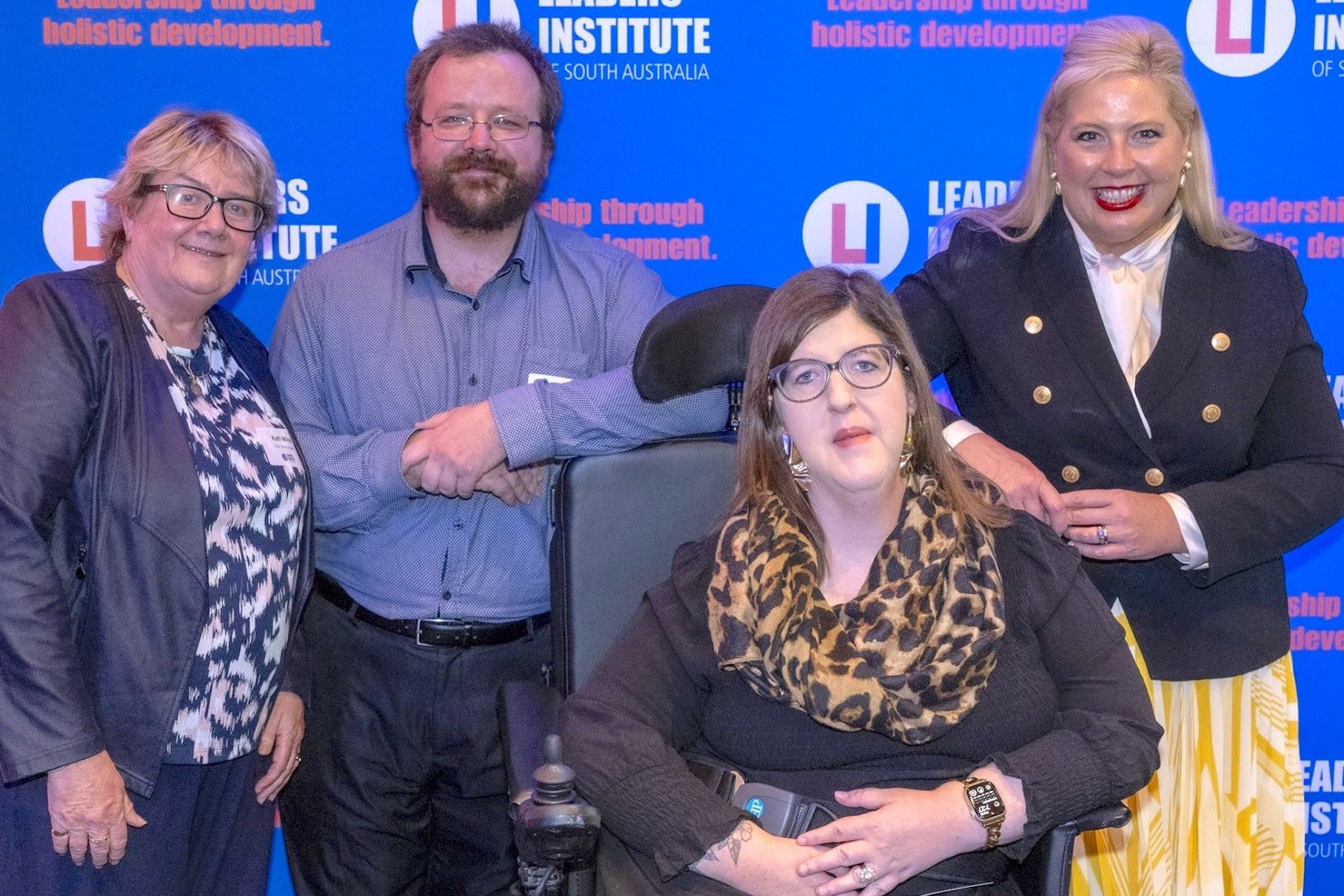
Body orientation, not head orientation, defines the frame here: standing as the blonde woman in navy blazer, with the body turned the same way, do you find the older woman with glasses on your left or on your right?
on your right

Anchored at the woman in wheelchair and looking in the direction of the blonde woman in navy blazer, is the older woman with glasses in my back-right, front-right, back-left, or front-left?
back-left

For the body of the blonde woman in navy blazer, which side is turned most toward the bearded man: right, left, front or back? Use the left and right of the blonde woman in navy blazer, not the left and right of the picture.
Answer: right

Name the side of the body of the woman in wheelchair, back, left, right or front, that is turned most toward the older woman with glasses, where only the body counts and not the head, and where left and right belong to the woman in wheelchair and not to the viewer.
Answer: right

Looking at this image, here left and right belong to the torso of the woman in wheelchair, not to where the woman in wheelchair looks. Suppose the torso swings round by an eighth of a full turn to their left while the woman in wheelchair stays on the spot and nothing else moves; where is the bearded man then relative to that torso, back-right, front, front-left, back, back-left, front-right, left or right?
back

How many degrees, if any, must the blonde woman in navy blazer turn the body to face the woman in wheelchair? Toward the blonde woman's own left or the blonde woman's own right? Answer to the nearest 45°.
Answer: approximately 45° to the blonde woman's own right

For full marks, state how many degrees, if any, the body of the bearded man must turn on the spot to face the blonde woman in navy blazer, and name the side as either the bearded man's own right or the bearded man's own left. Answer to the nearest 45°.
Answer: approximately 90° to the bearded man's own left

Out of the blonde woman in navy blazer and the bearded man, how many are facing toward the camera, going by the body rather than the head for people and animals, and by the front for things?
2
